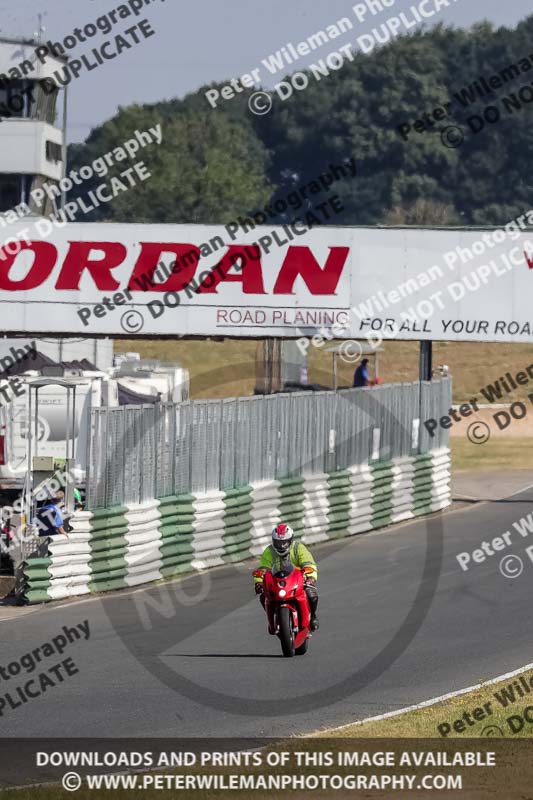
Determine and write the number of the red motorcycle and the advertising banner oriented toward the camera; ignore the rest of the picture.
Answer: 2

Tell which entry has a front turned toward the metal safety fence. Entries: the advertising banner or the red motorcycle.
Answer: the advertising banner

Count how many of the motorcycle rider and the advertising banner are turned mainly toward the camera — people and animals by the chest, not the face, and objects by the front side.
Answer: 2

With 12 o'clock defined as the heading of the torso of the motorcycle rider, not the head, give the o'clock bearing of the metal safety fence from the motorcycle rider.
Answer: The metal safety fence is roughly at 6 o'clock from the motorcycle rider.

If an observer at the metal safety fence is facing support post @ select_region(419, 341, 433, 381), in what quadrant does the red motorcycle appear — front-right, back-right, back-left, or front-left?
back-right

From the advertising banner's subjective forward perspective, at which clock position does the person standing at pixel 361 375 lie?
The person standing is roughly at 7 o'clock from the advertising banner.

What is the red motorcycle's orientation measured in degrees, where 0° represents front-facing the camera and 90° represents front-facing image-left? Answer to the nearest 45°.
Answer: approximately 0°

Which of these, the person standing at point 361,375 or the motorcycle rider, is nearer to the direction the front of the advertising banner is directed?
the motorcycle rider

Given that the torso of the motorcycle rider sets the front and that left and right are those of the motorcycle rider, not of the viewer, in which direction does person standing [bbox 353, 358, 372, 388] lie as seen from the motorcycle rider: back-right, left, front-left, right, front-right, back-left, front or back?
back
